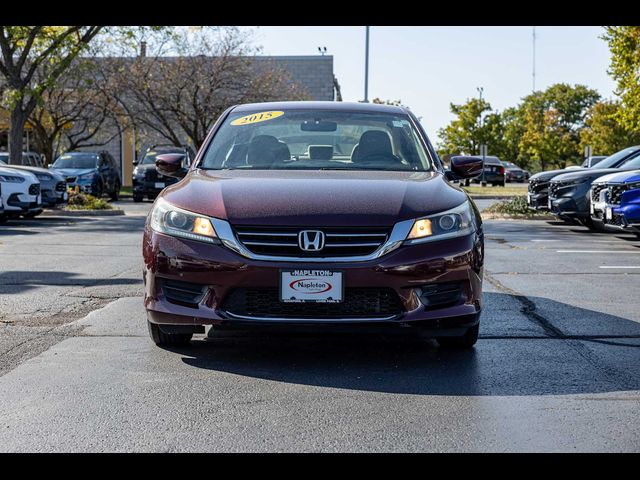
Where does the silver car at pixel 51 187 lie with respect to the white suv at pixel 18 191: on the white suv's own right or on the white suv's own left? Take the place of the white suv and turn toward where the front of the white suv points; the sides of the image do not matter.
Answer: on the white suv's own left

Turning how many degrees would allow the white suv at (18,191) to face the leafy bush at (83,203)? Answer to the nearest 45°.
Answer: approximately 135° to its left

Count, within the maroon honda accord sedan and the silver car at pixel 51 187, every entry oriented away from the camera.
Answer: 0

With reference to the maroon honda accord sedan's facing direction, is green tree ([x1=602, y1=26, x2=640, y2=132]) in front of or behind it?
behind

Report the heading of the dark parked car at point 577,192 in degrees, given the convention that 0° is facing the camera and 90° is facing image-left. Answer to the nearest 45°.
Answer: approximately 45°

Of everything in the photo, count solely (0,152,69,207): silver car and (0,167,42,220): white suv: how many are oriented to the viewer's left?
0

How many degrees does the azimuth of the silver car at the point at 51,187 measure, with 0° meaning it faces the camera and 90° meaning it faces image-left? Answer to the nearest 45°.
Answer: approximately 315°

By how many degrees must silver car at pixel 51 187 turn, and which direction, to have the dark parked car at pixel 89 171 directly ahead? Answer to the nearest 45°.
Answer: approximately 135° to its left

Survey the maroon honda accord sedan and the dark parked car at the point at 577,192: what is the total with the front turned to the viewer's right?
0

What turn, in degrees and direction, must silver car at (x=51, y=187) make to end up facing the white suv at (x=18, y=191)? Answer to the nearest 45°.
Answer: approximately 45° to its right
